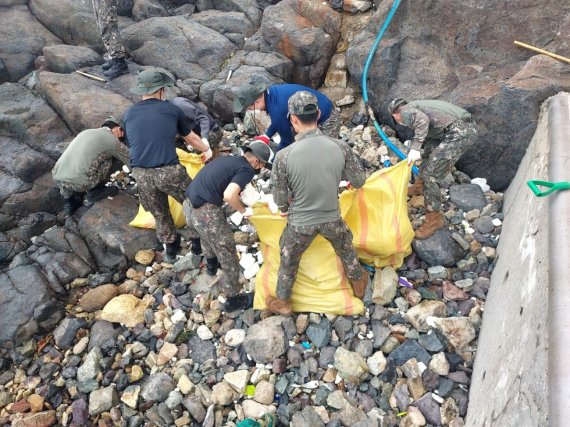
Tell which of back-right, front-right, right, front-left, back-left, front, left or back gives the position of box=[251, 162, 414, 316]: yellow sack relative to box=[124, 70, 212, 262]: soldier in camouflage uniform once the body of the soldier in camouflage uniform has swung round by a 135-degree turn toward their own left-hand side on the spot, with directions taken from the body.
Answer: back-left

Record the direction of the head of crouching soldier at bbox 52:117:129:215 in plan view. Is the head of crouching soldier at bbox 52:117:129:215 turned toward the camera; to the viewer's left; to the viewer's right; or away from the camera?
to the viewer's right

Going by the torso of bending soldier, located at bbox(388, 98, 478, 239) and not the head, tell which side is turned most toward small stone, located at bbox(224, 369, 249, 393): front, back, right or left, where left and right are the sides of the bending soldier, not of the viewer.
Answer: left

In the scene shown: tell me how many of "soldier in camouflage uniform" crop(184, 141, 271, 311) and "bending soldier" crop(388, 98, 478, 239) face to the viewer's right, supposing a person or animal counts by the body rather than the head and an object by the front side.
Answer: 1

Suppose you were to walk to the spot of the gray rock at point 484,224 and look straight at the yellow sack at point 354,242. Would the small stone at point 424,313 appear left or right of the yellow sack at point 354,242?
left

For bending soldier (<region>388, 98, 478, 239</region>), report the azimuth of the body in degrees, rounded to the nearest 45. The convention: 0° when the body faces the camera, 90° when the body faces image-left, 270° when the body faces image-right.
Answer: approximately 90°

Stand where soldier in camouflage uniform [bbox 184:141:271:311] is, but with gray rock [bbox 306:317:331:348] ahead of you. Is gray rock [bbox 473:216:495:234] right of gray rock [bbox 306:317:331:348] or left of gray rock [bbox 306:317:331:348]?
left

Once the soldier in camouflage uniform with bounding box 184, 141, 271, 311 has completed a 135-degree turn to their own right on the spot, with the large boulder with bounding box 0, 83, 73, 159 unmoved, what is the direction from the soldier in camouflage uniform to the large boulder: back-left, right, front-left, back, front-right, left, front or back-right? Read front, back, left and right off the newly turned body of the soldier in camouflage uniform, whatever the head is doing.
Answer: right

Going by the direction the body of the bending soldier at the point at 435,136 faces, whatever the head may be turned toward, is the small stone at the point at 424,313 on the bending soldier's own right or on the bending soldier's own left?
on the bending soldier's own left

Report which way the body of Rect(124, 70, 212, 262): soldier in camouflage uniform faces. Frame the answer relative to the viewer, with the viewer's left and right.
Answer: facing away from the viewer and to the right of the viewer

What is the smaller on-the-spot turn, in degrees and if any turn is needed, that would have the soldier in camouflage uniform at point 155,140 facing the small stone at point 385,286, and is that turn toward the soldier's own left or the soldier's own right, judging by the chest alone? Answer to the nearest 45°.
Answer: approximately 90° to the soldier's own right

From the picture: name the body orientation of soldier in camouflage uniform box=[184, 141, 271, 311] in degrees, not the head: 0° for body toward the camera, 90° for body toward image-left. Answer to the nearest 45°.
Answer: approximately 270°
